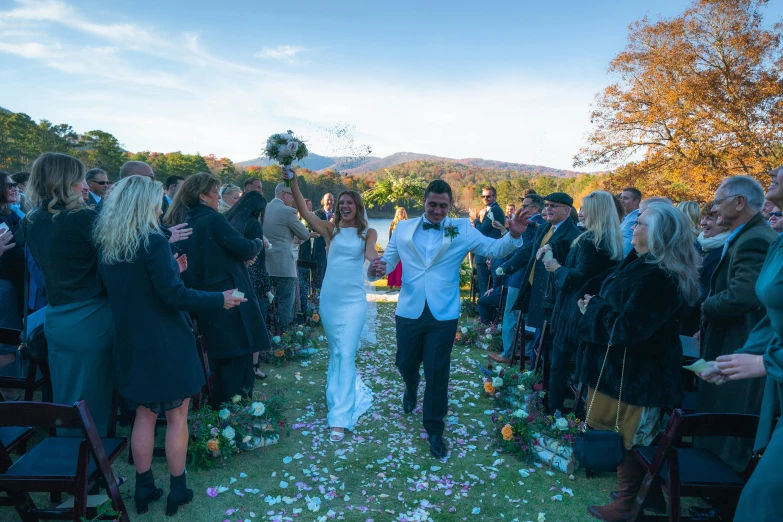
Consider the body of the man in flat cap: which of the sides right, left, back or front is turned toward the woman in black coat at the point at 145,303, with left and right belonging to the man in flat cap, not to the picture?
front

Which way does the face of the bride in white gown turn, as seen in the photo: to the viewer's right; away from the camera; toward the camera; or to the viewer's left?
toward the camera

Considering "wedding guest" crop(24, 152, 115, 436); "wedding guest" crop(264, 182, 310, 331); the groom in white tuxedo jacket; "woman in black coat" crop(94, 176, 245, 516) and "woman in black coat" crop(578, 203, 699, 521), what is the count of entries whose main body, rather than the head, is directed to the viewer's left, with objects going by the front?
1

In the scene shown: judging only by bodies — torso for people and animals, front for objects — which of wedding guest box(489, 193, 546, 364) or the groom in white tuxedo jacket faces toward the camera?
the groom in white tuxedo jacket

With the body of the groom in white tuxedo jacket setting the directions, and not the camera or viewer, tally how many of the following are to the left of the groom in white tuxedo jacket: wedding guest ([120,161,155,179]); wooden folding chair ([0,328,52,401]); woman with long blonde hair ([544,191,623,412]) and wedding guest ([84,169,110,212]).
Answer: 1

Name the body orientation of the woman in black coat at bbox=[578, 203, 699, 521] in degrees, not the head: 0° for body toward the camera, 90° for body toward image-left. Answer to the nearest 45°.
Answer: approximately 90°

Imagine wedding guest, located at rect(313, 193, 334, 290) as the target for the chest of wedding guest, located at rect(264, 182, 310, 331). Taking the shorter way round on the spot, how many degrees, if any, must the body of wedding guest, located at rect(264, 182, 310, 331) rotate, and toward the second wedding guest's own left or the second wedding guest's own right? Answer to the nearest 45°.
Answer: approximately 45° to the second wedding guest's own left

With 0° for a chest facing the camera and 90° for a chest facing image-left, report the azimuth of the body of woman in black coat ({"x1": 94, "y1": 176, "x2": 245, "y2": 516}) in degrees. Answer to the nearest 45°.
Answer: approximately 225°

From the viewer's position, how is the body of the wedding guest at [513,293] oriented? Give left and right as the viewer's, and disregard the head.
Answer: facing to the left of the viewer

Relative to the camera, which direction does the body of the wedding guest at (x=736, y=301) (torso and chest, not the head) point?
to the viewer's left

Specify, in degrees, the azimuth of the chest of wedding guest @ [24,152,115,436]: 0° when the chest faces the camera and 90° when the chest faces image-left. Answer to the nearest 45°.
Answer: approximately 225°

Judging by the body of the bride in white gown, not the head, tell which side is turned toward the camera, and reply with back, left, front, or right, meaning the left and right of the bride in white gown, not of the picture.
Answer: front

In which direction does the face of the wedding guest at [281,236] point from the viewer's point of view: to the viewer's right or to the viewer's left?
to the viewer's right

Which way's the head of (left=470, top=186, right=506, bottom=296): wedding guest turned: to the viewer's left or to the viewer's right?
to the viewer's left

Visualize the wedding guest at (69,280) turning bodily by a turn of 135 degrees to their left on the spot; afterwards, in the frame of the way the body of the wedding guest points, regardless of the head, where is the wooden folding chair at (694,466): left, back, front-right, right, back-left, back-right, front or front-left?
back-left

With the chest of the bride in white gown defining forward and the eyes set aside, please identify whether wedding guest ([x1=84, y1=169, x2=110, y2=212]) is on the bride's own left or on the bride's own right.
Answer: on the bride's own right
